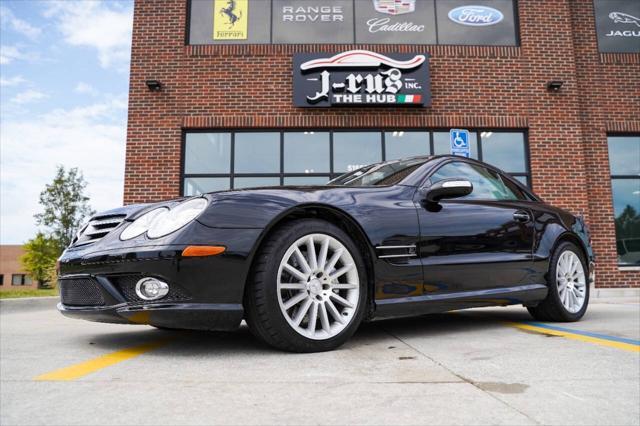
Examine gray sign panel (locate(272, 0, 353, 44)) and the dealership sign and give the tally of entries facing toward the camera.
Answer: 2

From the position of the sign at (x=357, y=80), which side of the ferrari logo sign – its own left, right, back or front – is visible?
left

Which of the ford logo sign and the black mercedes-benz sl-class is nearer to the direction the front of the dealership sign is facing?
the black mercedes-benz sl-class

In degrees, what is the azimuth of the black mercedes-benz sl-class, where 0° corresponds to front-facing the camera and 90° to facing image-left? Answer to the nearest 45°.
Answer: approximately 45°

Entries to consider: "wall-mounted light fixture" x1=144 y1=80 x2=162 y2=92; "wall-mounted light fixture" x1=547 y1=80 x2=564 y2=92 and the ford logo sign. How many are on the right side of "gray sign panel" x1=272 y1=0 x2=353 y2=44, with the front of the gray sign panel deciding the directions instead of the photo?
1

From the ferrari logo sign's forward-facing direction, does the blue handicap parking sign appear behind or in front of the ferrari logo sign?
in front
